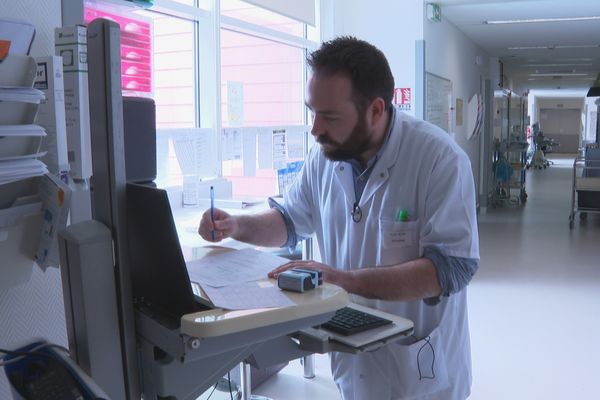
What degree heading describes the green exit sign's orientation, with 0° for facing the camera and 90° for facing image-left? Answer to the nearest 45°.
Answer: approximately 315°

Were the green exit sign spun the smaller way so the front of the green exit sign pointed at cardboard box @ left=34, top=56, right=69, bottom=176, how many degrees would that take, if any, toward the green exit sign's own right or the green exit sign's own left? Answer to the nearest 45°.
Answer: approximately 45° to the green exit sign's own right

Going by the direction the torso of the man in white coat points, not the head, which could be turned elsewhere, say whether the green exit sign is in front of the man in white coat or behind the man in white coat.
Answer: behind

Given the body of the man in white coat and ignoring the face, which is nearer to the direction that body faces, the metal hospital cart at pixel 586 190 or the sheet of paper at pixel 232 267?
the sheet of paper

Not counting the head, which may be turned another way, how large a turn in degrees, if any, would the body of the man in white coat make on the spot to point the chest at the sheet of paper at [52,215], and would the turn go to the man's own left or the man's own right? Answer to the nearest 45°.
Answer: approximately 45° to the man's own right

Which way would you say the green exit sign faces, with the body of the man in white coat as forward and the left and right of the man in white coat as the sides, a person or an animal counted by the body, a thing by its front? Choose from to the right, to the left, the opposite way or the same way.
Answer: to the left

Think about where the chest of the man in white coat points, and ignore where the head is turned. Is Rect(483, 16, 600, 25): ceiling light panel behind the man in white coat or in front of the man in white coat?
behind

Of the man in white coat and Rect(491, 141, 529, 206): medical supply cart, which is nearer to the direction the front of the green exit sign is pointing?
the man in white coat

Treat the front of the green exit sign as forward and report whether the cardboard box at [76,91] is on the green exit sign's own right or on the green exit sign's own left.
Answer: on the green exit sign's own right

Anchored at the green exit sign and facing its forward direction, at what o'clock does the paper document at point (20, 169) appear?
The paper document is roughly at 2 o'clock from the green exit sign.

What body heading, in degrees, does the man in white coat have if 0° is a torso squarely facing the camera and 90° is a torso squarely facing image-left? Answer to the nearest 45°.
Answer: approximately 45°
